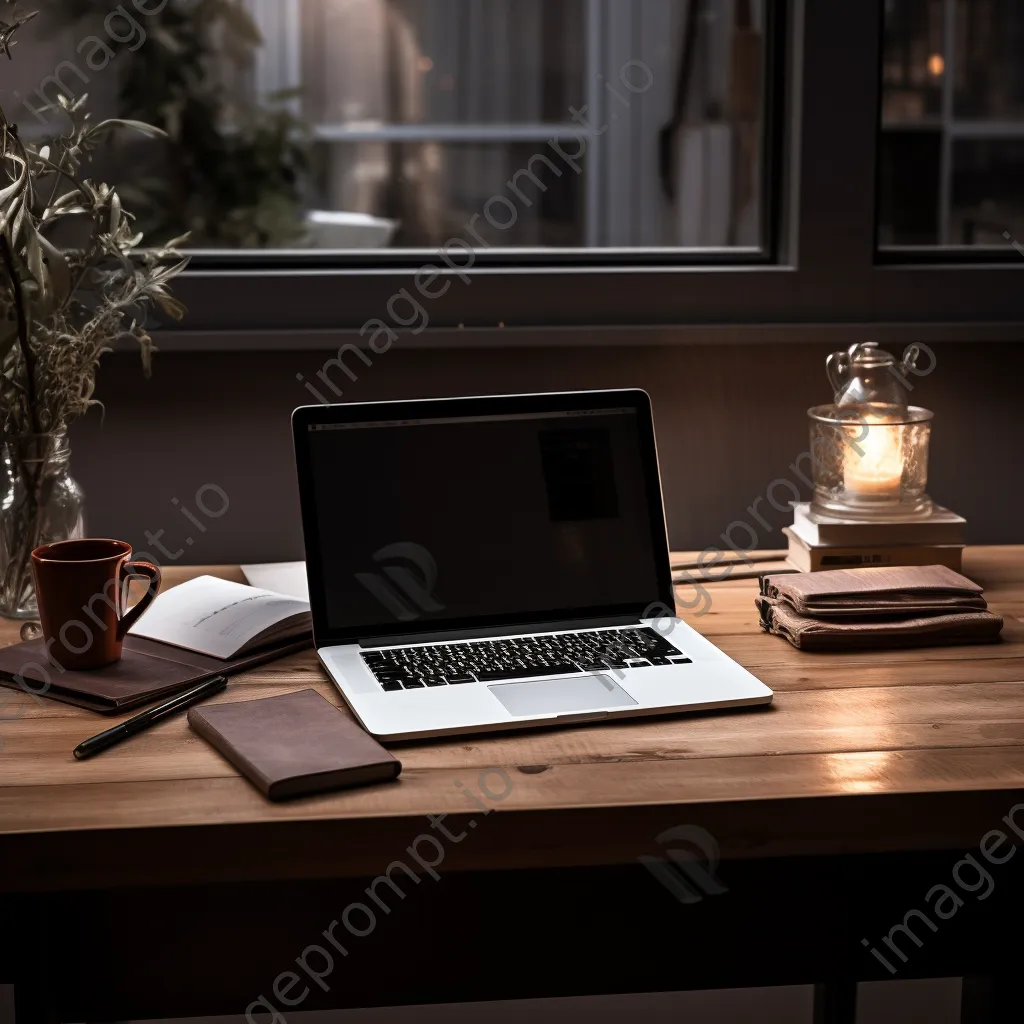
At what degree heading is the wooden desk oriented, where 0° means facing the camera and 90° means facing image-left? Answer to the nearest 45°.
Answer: approximately 0°

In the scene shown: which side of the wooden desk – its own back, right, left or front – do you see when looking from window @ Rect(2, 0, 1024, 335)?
back

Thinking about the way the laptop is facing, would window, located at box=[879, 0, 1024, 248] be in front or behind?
behind

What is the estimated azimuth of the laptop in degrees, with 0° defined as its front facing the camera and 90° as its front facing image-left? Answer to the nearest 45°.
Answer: approximately 0°

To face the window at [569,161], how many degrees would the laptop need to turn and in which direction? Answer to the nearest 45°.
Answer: approximately 180°
